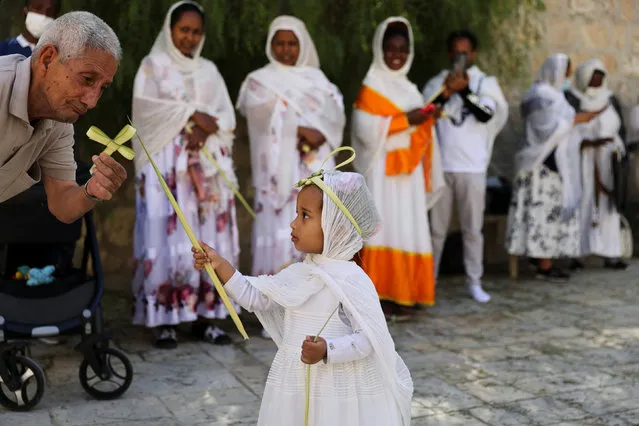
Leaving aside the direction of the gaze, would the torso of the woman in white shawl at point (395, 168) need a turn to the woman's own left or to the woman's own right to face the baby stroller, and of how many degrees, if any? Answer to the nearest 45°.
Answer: approximately 90° to the woman's own right

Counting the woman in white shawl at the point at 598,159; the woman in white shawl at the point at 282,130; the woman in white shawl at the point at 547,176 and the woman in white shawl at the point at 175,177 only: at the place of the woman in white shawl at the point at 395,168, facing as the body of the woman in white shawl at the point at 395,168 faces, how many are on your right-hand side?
2

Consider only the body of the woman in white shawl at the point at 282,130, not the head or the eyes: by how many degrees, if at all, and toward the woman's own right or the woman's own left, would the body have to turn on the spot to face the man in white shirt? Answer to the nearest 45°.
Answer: approximately 135° to the woman's own left

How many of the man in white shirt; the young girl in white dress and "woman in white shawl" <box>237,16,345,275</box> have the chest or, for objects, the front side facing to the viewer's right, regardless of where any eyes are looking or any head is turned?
0

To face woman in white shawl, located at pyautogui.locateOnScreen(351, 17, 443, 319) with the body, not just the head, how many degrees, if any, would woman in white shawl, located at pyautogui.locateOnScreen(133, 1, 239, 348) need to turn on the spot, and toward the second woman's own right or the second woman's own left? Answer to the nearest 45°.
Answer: approximately 90° to the second woman's own left

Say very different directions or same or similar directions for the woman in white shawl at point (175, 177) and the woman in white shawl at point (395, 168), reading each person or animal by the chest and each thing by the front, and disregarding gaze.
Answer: same or similar directions

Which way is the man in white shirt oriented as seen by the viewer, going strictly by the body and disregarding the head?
toward the camera

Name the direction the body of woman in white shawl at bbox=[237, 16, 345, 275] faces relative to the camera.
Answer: toward the camera

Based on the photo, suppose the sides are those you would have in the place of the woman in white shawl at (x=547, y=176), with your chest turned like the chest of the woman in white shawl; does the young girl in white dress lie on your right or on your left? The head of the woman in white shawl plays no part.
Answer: on your right

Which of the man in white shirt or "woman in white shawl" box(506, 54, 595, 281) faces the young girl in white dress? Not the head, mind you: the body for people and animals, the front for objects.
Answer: the man in white shirt

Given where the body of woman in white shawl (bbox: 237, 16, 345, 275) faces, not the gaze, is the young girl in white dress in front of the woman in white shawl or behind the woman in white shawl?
in front
